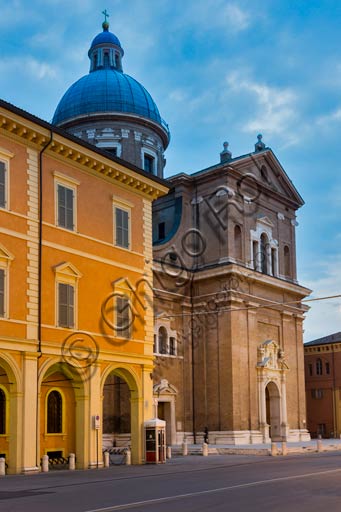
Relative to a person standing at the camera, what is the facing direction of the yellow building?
facing the viewer and to the right of the viewer
